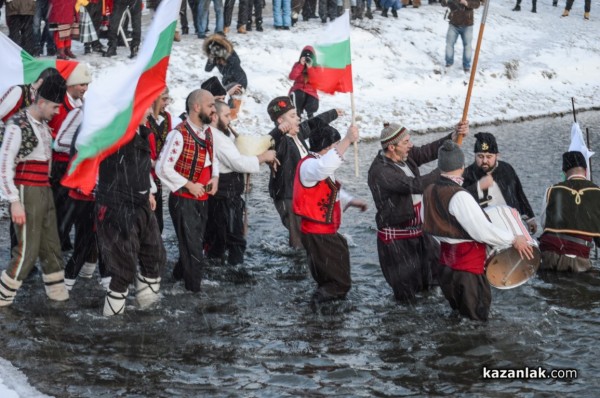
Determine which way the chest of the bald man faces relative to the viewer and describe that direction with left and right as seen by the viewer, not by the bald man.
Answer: facing the viewer and to the right of the viewer

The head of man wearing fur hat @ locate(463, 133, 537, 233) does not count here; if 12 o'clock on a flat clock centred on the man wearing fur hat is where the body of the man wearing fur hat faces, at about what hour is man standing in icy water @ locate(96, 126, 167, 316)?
The man standing in icy water is roughly at 2 o'clock from the man wearing fur hat.

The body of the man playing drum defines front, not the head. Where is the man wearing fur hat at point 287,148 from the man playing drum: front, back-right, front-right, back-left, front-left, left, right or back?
left

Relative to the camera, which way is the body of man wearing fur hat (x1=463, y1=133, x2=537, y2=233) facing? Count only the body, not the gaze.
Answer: toward the camera

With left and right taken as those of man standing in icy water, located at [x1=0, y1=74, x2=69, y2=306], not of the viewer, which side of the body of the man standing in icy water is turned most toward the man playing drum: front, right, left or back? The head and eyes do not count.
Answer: front

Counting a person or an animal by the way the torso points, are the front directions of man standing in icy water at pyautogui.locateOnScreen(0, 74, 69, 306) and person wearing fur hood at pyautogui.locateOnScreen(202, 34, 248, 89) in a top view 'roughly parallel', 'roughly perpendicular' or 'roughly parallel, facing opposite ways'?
roughly perpendicular

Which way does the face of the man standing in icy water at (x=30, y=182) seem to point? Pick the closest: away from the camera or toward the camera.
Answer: toward the camera

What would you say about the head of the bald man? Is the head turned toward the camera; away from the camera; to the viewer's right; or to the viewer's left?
to the viewer's right

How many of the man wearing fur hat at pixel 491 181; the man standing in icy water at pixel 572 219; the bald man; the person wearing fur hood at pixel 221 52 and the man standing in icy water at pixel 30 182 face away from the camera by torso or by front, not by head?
1
